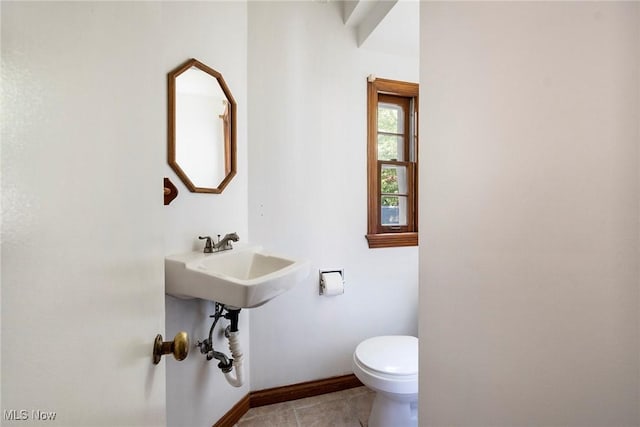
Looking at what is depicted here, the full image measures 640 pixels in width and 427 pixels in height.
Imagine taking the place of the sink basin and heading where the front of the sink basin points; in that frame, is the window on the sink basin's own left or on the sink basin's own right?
on the sink basin's own left

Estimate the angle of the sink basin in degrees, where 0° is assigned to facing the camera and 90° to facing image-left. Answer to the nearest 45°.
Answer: approximately 315°

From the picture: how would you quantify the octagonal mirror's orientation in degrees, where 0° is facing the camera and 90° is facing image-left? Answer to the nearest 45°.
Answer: approximately 315°
